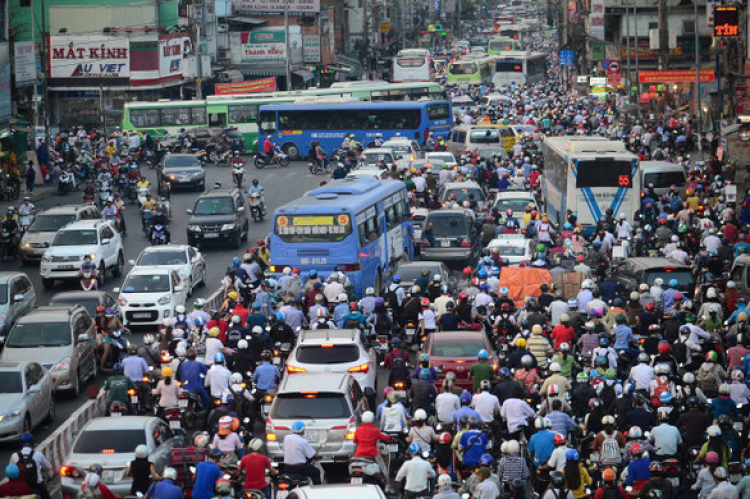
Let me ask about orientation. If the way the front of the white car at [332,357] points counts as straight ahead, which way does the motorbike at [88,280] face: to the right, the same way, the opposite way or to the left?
the opposite way

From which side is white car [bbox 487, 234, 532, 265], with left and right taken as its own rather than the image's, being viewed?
back

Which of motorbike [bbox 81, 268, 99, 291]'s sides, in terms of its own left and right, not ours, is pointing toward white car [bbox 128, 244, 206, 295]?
left

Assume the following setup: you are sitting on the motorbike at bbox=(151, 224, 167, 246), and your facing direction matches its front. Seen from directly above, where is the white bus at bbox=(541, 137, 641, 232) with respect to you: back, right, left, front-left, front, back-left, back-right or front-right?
left

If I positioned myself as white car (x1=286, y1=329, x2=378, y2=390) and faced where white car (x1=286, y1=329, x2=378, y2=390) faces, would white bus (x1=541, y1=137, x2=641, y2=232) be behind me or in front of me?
in front

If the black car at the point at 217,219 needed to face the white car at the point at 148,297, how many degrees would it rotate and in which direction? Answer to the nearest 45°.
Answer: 0° — it already faces it

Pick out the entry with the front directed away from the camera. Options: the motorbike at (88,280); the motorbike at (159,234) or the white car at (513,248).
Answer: the white car

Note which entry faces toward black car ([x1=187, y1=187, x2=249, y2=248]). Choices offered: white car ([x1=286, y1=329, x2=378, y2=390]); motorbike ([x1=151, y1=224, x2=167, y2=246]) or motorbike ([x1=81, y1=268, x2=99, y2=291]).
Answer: the white car

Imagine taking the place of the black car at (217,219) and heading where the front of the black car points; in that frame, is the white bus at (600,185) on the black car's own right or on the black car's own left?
on the black car's own left

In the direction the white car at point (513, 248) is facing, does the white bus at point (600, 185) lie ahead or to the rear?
ahead

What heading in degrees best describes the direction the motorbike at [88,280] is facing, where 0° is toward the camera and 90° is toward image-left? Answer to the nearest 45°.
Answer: approximately 0°

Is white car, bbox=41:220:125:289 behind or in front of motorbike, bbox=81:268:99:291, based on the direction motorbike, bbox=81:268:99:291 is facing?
behind

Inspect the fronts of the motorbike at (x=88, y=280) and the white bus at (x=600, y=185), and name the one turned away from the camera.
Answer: the white bus

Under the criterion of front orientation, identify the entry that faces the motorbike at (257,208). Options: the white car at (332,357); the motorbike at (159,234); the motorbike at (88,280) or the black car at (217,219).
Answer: the white car

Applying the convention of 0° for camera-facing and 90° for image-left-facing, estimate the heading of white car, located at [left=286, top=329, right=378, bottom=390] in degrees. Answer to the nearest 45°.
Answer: approximately 180°

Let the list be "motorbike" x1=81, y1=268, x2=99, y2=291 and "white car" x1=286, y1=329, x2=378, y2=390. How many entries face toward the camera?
1
